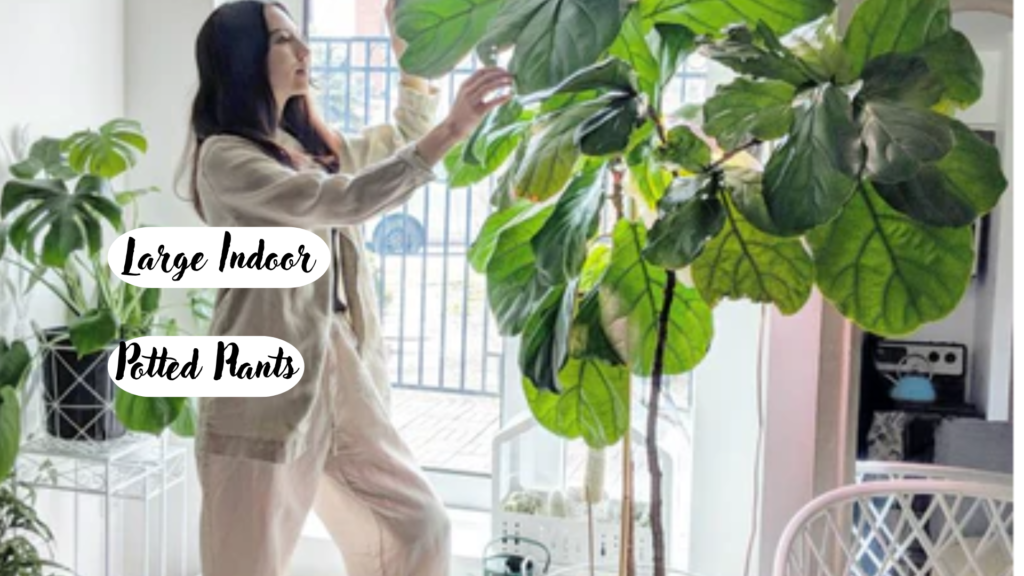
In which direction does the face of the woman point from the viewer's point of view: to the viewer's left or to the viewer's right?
to the viewer's right
